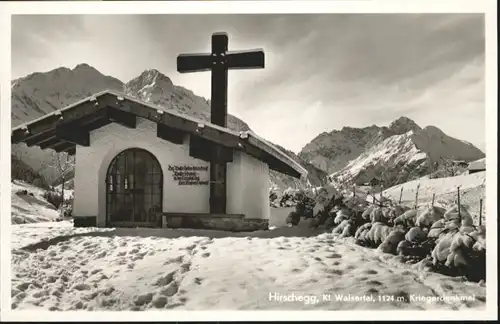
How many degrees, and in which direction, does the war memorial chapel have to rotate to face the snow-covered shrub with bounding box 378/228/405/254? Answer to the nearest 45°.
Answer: approximately 45° to its left

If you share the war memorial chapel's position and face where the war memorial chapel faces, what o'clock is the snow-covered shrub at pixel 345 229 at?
The snow-covered shrub is roughly at 10 o'clock from the war memorial chapel.

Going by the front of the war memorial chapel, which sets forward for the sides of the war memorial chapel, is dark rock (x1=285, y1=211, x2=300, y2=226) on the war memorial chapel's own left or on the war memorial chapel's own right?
on the war memorial chapel's own left

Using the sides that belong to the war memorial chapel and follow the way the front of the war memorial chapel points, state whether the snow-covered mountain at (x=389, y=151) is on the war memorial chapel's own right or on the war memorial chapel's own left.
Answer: on the war memorial chapel's own left

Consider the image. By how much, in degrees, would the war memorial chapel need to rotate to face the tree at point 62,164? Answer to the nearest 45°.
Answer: approximately 135° to its right

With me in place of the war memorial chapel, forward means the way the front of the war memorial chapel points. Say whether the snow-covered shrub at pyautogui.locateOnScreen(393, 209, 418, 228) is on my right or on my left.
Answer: on my left

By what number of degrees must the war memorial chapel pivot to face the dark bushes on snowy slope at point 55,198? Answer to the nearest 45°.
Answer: approximately 135° to its right

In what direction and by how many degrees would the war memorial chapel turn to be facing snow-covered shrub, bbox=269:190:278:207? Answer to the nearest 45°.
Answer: approximately 135° to its left

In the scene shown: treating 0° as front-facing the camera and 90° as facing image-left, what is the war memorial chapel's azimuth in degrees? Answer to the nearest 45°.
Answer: approximately 0°
